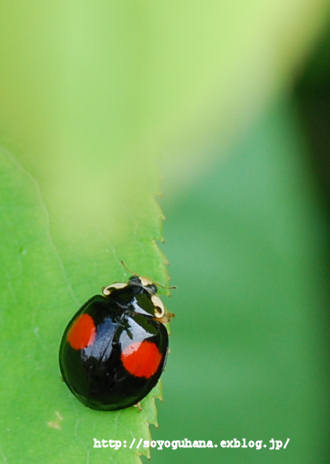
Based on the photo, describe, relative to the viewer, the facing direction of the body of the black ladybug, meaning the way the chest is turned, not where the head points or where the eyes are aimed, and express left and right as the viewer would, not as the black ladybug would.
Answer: facing away from the viewer and to the right of the viewer
